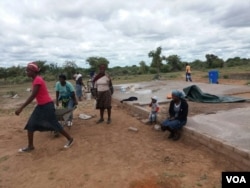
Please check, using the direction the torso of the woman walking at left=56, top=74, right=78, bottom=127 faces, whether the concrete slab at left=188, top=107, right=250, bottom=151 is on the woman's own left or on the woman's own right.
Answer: on the woman's own left

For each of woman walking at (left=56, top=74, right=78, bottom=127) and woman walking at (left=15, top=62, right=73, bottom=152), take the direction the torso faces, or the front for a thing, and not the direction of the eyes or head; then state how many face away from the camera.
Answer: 0

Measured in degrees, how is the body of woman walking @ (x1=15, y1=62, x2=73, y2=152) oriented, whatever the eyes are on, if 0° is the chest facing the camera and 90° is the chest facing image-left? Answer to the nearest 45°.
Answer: approximately 90°

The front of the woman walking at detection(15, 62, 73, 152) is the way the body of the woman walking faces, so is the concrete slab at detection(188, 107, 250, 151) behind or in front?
behind

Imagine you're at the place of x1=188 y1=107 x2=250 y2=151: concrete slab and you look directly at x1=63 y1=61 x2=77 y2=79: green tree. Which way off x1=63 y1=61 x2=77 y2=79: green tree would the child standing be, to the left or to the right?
left

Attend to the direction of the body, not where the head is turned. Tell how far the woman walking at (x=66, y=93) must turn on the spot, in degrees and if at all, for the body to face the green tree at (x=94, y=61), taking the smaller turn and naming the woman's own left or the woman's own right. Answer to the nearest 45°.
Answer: approximately 135° to the woman's own right

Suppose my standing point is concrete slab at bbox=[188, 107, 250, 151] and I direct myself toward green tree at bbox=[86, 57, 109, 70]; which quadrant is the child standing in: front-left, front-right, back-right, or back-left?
front-left
